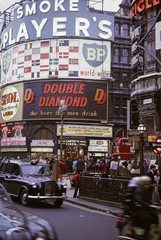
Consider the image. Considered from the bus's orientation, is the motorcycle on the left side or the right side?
on its left

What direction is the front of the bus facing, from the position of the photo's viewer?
facing the viewer and to the left of the viewer

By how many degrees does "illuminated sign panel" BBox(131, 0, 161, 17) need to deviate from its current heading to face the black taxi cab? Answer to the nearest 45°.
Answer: approximately 45° to its left

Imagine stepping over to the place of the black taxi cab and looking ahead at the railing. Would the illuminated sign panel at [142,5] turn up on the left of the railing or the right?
left

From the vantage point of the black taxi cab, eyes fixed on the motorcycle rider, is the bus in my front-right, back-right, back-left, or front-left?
back-left
